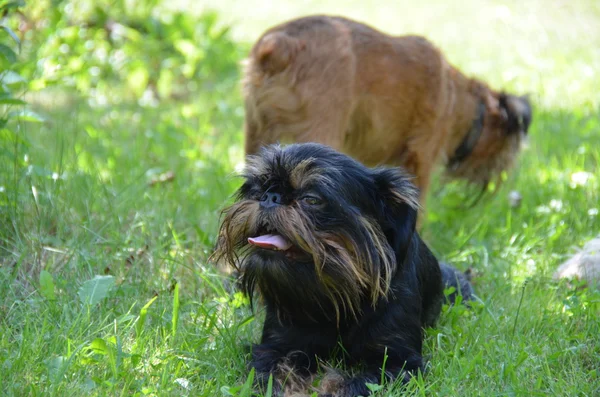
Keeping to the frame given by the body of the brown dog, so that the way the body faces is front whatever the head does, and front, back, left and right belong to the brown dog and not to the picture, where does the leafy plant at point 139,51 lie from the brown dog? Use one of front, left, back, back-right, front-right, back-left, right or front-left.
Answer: left

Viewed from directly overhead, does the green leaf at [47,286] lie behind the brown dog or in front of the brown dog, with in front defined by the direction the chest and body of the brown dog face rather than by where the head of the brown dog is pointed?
behind

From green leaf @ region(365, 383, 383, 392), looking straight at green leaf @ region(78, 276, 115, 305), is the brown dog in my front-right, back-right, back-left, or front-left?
front-right

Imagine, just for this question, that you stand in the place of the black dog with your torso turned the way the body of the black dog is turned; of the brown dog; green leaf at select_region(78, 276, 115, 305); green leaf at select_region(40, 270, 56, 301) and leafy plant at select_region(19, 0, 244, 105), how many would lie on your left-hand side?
0

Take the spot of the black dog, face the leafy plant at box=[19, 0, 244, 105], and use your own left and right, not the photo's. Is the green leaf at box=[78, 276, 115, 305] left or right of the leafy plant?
left

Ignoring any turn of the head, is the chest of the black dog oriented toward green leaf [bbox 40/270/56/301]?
no

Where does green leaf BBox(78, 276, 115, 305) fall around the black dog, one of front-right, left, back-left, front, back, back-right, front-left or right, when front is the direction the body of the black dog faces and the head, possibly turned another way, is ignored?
front-right

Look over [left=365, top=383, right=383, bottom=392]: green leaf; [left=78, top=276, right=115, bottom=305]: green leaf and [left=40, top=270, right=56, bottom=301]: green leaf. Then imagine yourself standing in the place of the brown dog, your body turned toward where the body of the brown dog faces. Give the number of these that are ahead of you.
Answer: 0

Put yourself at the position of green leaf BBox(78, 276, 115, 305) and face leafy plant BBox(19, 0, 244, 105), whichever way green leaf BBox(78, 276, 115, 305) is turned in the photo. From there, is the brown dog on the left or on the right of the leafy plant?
right

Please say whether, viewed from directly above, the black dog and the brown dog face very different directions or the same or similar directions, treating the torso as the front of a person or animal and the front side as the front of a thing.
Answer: very different directions

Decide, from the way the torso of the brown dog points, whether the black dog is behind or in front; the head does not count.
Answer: behind

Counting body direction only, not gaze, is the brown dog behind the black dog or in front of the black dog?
behind

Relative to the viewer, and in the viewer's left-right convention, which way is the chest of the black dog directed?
facing the viewer and to the left of the viewer

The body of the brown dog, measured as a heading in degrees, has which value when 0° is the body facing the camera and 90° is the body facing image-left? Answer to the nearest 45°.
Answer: approximately 225°

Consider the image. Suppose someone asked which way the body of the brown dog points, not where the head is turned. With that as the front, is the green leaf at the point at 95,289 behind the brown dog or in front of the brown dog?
behind
